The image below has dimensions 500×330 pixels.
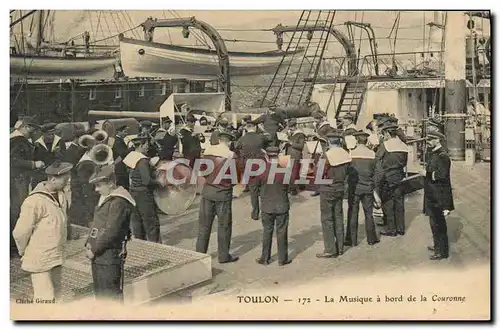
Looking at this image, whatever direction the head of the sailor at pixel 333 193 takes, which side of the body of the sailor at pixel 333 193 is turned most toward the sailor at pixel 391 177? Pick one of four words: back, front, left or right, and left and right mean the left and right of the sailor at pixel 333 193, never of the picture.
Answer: right

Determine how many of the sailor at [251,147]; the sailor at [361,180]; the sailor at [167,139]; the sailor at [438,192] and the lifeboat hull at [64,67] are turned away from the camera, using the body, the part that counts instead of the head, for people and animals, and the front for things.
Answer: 2

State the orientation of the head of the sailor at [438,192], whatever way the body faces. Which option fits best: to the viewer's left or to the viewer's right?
to the viewer's left

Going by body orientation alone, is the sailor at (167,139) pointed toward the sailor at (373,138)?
no

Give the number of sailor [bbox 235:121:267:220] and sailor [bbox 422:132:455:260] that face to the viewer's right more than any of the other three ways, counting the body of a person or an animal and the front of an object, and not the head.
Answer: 0

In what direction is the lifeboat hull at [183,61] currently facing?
to the viewer's left

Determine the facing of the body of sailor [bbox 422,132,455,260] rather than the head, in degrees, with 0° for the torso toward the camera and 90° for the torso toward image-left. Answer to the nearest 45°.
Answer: approximately 45°

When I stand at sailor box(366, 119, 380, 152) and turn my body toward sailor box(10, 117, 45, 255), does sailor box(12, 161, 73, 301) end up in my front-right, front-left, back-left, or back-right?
front-left

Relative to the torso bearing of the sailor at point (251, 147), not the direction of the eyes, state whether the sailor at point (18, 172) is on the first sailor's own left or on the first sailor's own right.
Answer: on the first sailor's own left

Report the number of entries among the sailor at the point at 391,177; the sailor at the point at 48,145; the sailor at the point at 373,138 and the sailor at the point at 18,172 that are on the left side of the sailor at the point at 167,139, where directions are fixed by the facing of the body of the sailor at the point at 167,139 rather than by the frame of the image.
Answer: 2

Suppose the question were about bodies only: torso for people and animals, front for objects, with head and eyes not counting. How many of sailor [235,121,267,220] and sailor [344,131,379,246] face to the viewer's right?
0

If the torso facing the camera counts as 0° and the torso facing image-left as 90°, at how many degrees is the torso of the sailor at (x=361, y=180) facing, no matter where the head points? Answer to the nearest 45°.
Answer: approximately 180°
